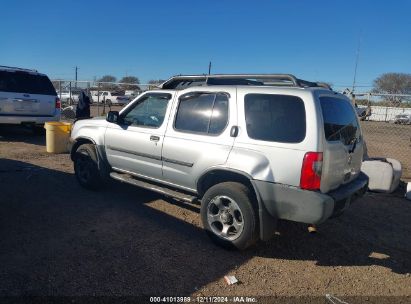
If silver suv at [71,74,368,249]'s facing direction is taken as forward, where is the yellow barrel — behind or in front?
in front

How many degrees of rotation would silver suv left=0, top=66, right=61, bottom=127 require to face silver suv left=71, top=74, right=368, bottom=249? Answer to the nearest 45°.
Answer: approximately 180°

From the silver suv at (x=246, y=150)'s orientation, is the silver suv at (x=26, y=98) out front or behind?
out front

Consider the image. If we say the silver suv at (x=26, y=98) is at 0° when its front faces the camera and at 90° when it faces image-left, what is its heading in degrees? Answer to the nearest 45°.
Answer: approximately 180°

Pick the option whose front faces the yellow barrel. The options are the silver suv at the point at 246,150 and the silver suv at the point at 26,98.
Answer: the silver suv at the point at 246,150

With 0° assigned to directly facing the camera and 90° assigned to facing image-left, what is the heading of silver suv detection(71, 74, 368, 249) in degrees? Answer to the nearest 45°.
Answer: approximately 135°

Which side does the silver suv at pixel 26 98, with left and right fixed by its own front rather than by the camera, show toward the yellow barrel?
back

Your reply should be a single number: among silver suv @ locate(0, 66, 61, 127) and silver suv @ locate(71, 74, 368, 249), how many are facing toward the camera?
0
